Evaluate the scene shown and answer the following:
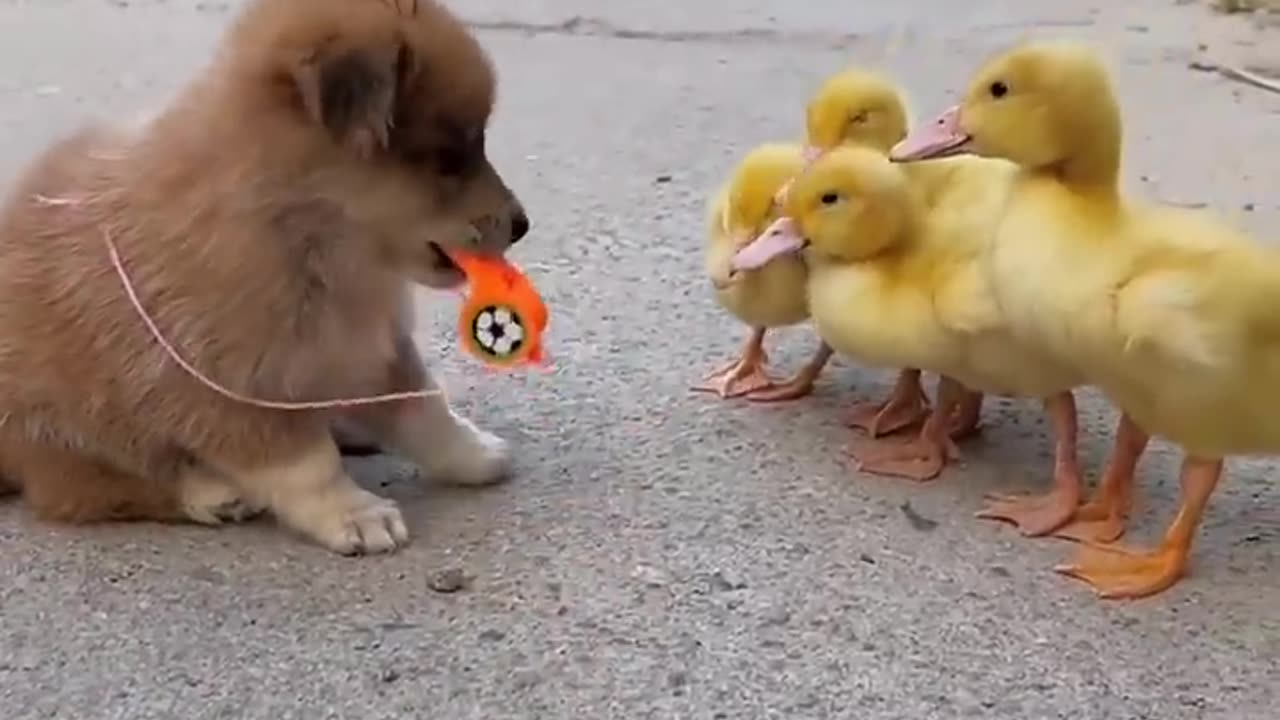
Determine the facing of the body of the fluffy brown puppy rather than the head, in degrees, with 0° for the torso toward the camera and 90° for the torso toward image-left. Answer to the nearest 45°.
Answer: approximately 270°

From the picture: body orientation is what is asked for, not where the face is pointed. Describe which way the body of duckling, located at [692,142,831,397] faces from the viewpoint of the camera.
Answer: to the viewer's left

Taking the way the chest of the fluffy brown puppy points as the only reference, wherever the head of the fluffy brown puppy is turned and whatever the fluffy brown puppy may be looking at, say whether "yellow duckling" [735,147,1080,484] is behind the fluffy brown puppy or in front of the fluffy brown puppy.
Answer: in front

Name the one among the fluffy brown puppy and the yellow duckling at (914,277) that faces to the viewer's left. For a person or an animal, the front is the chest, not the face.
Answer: the yellow duckling

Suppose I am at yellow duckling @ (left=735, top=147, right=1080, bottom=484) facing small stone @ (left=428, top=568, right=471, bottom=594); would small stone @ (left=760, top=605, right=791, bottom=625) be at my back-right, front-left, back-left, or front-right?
front-left

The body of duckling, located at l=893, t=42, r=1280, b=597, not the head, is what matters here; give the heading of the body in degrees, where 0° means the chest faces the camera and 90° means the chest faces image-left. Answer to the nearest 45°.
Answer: approximately 90°

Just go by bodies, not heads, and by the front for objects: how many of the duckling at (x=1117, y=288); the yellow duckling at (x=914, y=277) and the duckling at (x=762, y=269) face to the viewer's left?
3

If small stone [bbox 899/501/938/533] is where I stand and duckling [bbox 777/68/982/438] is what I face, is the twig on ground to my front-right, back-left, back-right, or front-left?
front-right

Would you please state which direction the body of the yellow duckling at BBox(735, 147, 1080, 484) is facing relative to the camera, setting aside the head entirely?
to the viewer's left
